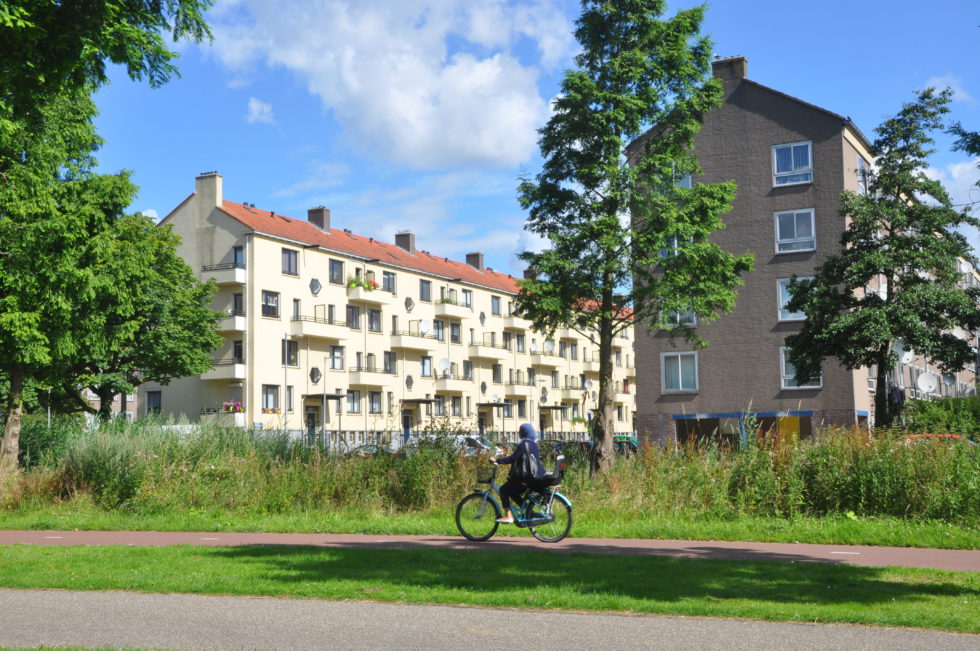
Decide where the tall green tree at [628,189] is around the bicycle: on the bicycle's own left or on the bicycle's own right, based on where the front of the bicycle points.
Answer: on the bicycle's own right

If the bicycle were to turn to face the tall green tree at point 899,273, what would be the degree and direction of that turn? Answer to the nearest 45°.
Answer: approximately 135° to its right

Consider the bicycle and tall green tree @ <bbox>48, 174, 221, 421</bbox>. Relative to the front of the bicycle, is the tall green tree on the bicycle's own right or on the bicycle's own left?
on the bicycle's own right

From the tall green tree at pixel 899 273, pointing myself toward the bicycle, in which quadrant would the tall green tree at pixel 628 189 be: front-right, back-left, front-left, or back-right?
front-right

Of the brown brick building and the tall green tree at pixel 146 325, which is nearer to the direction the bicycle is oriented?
the tall green tree

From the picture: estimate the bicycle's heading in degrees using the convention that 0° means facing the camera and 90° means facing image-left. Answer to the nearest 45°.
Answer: approximately 90°
